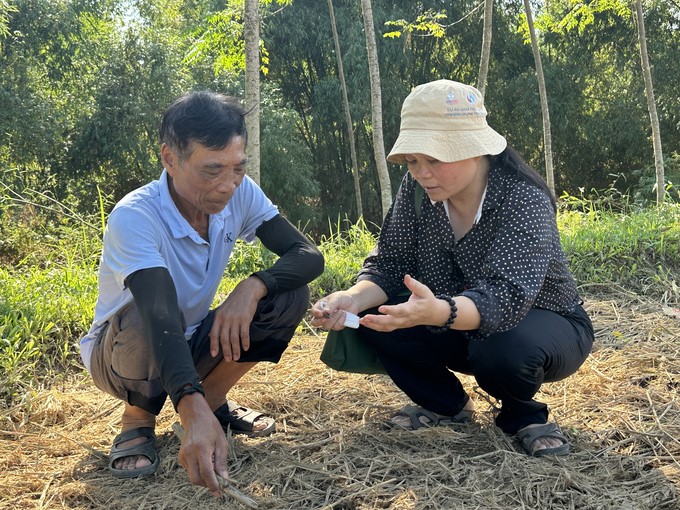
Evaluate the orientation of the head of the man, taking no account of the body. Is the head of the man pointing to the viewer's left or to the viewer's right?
to the viewer's right

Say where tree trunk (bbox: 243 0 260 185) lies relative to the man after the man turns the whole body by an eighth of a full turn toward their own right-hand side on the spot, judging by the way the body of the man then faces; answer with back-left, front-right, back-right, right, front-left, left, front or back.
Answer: back

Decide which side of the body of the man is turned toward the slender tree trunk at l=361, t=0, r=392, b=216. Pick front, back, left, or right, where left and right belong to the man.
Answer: left

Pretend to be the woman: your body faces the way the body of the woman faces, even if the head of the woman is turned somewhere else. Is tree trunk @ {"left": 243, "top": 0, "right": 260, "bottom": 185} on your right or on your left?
on your right

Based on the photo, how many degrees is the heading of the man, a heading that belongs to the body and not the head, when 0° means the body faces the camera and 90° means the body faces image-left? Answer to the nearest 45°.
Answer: approximately 315°

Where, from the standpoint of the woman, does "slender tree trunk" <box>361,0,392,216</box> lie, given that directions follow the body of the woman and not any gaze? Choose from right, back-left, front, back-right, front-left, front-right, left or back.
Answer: back-right

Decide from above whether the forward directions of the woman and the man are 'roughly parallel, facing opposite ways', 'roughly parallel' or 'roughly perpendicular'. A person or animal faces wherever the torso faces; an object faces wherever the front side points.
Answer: roughly perpendicular

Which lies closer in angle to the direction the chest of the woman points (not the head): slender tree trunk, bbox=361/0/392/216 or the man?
the man
